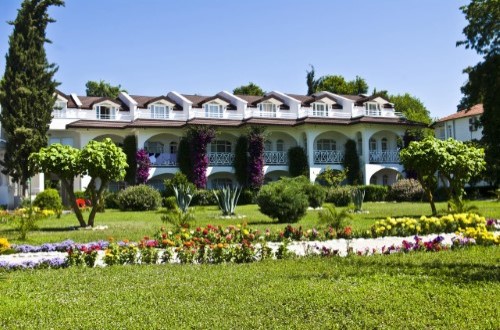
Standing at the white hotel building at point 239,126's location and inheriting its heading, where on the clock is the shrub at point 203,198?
The shrub is roughly at 1 o'clock from the white hotel building.

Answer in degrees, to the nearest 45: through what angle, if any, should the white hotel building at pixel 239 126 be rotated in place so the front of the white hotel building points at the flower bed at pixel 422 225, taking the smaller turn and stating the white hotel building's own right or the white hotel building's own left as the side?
0° — it already faces it

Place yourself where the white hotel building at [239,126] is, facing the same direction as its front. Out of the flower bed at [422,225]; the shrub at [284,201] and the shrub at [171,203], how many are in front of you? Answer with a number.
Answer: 3

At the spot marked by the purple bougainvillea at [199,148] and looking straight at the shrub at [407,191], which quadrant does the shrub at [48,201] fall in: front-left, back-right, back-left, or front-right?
back-right

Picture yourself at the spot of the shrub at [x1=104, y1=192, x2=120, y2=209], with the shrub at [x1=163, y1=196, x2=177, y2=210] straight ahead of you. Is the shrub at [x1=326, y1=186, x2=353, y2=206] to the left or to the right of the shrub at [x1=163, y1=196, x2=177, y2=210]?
left

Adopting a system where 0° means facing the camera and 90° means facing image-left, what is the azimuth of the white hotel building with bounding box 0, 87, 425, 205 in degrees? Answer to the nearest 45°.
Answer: approximately 0°

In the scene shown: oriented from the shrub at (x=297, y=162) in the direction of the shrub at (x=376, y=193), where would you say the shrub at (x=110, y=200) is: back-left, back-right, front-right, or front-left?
back-right

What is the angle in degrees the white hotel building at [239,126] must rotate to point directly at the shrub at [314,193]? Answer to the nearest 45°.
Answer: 0° — it already faces it

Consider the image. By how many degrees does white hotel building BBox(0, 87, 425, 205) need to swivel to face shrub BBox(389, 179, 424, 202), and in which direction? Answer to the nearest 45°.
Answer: approximately 45° to its left

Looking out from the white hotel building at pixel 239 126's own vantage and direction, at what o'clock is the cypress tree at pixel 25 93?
The cypress tree is roughly at 2 o'clock from the white hotel building.
